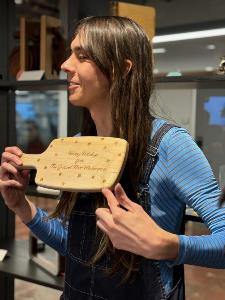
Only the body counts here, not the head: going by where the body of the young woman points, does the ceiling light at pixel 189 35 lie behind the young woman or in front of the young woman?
behind

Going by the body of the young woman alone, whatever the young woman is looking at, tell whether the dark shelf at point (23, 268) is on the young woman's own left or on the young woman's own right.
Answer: on the young woman's own right

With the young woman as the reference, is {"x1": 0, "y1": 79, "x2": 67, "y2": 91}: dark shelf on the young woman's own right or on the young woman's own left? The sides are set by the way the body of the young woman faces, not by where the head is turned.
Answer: on the young woman's own right

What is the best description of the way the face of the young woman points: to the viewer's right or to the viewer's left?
to the viewer's left

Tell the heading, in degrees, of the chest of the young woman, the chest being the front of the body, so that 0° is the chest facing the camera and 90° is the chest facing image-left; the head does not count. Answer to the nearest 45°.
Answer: approximately 45°
